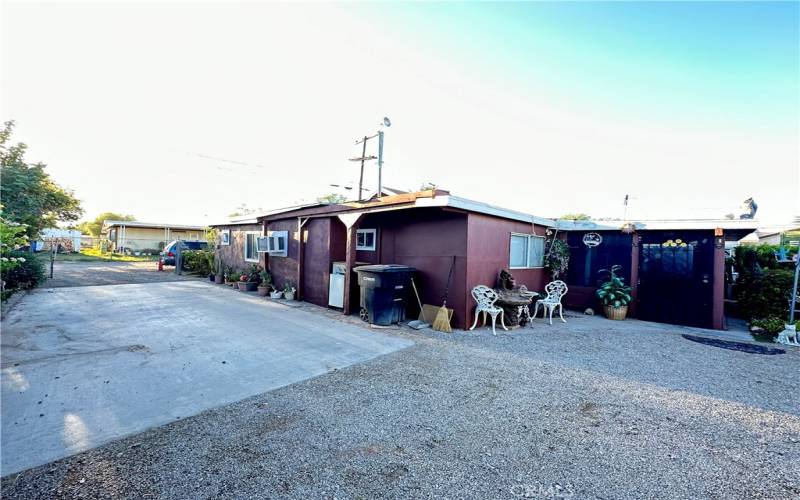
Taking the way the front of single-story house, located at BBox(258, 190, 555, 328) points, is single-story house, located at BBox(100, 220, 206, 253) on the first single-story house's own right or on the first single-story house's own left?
on the first single-story house's own right

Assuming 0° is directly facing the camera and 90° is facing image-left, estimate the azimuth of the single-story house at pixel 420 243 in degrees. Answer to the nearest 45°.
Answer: approximately 45°

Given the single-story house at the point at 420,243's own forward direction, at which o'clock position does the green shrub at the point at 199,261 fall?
The green shrub is roughly at 3 o'clock from the single-story house.

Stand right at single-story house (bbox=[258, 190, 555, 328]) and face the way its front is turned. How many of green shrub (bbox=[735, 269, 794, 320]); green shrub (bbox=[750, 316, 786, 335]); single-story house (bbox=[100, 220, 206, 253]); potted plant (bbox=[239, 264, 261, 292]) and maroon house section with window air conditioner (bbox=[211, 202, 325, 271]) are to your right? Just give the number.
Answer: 3

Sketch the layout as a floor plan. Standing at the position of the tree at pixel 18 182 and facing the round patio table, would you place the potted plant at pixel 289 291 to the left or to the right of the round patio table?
left

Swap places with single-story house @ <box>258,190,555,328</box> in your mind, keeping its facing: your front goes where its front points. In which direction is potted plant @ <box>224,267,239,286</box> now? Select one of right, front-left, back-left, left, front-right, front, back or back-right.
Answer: right

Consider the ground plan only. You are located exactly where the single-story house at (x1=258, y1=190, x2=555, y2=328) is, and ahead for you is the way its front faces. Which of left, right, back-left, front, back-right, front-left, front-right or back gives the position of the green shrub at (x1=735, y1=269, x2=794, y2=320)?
back-left

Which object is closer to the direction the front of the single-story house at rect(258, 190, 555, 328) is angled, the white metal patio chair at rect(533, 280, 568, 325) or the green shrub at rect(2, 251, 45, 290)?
the green shrub
